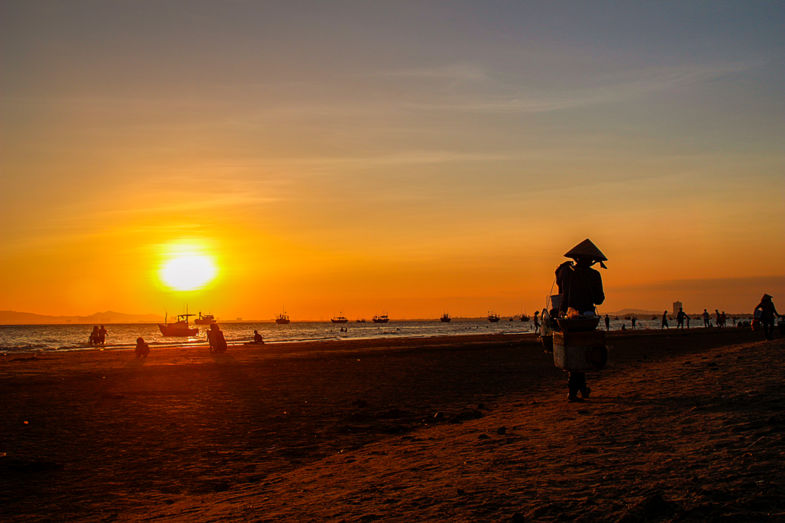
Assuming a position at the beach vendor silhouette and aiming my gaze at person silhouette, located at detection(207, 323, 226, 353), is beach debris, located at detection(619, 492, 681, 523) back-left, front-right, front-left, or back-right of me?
back-left

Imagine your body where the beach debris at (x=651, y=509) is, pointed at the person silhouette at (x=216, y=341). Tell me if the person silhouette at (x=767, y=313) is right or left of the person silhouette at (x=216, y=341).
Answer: right
